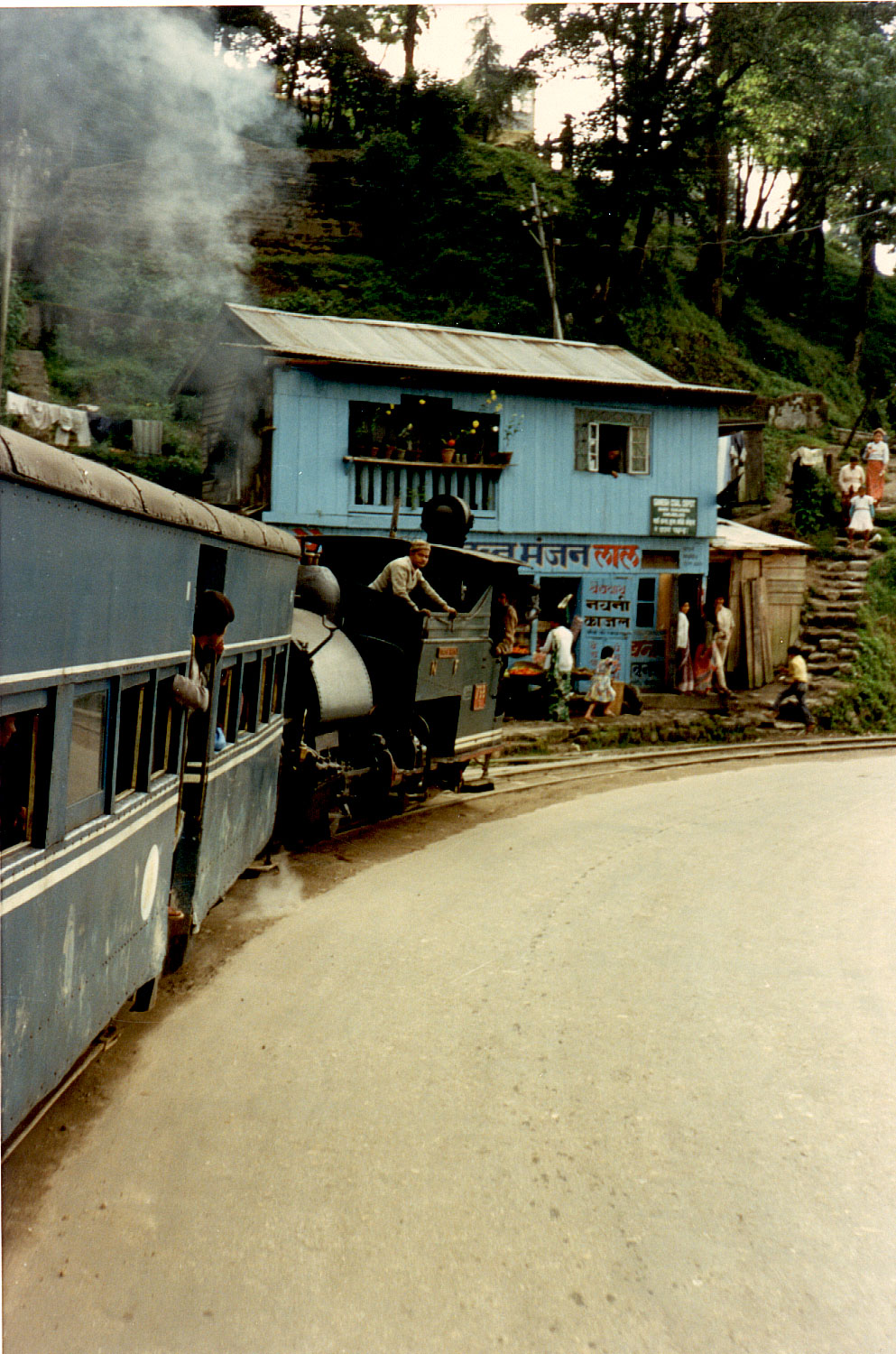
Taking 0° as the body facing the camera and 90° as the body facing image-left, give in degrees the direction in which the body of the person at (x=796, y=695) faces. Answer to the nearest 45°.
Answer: approximately 90°

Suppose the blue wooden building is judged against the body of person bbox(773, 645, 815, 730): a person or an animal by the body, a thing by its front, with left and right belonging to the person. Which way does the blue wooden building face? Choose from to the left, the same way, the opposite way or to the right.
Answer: to the left

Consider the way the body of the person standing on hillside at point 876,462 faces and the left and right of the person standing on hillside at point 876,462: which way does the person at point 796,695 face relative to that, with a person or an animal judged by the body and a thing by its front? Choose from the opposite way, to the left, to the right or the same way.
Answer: to the right

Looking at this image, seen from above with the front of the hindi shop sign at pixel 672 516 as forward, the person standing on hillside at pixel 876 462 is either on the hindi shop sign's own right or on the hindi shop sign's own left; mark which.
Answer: on the hindi shop sign's own left

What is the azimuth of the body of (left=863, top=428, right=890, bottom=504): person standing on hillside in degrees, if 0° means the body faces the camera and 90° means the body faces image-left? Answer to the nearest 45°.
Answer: approximately 0°
